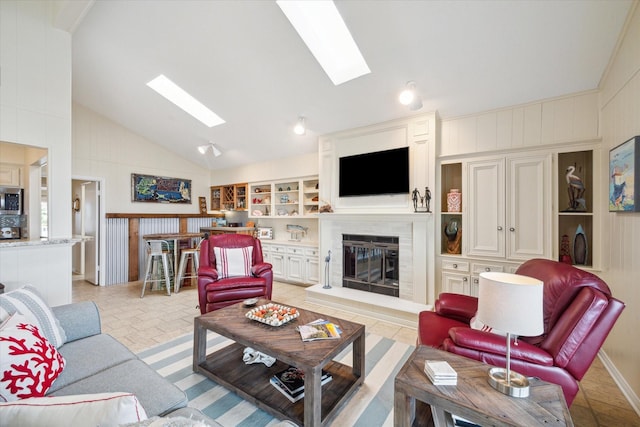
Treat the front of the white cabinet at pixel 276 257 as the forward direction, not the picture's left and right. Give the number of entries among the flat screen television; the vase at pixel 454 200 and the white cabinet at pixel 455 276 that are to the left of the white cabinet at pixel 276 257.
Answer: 3

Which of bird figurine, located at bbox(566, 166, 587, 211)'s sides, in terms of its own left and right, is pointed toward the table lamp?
left

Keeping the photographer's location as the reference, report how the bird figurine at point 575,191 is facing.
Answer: facing to the left of the viewer

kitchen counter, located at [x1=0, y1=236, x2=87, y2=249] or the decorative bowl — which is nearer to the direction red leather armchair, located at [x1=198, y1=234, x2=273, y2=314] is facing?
the decorative bowl

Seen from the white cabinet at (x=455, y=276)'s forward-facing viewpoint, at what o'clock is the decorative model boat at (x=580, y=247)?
The decorative model boat is roughly at 9 o'clock from the white cabinet.

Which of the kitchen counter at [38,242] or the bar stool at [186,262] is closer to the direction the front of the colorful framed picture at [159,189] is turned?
the bar stool

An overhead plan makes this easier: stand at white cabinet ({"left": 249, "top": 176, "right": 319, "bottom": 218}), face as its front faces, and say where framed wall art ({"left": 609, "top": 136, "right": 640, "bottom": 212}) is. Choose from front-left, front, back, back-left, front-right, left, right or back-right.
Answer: left

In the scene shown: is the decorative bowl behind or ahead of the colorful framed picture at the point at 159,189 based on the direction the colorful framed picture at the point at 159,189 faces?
ahead

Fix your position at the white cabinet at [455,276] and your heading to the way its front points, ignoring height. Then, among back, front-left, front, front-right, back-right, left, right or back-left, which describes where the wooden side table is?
front

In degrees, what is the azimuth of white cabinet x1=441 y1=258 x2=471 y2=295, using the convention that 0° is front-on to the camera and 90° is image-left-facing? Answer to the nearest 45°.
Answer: approximately 0°

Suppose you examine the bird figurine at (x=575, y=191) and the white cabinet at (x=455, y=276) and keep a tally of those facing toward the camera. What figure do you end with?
1

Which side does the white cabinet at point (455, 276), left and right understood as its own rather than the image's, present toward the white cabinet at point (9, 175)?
right

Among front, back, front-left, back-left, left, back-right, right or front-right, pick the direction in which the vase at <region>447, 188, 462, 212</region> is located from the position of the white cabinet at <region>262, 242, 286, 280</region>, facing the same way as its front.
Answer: left

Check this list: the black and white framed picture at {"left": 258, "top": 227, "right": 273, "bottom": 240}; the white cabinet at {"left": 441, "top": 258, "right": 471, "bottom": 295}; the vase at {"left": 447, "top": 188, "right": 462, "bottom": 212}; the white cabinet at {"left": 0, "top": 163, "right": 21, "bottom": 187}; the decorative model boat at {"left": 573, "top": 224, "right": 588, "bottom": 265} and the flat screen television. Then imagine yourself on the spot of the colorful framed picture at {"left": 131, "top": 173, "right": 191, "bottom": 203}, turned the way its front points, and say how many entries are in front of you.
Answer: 5
